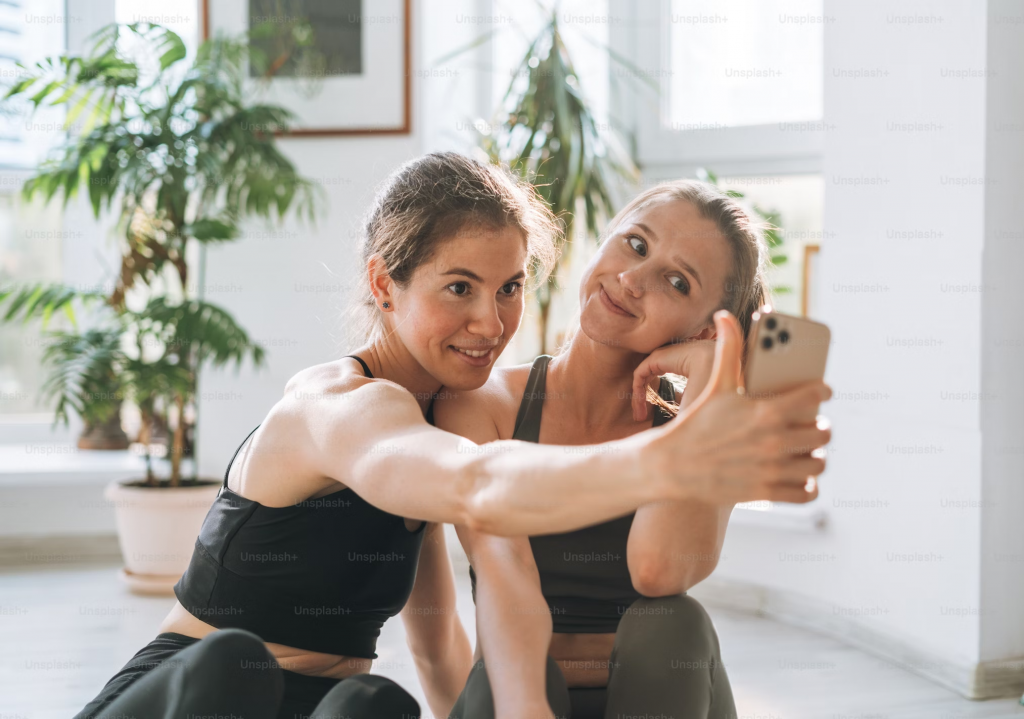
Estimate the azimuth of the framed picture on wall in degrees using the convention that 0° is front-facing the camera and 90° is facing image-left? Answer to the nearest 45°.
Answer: approximately 0°

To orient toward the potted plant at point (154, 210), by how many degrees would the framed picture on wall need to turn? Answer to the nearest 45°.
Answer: approximately 45° to its right

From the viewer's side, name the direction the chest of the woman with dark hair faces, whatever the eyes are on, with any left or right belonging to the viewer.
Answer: facing the viewer and to the right of the viewer

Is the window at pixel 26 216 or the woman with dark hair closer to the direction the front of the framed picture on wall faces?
the woman with dark hair

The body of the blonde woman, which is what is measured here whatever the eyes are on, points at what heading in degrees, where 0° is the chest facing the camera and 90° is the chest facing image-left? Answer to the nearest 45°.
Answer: approximately 0°

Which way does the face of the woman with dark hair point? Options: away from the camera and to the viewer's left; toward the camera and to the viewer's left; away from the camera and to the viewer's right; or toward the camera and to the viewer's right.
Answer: toward the camera and to the viewer's right

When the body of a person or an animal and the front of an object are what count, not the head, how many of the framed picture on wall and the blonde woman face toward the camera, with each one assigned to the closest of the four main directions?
2
